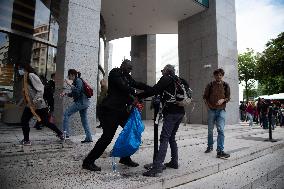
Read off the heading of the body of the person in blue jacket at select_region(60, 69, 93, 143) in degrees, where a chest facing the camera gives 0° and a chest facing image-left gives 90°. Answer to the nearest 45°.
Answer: approximately 90°

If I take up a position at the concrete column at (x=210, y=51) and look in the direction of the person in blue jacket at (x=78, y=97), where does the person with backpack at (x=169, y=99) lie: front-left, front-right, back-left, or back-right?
front-left

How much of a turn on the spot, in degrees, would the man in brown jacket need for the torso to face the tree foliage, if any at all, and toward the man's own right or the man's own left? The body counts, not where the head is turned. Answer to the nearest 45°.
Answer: approximately 180°

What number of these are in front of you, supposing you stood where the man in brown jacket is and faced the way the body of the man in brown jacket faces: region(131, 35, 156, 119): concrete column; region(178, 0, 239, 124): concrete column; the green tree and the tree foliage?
0

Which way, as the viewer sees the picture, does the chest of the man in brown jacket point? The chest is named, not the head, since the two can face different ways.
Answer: toward the camera

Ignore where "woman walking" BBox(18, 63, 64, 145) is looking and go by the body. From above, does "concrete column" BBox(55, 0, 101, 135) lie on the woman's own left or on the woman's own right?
on the woman's own right

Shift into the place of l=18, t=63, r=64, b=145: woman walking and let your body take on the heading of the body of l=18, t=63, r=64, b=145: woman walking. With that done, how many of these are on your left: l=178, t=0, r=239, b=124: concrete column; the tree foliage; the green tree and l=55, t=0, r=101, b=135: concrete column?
0

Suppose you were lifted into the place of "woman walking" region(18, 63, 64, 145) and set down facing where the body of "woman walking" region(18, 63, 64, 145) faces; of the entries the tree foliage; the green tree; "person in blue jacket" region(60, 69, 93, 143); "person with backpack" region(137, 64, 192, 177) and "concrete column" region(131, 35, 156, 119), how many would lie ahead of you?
0

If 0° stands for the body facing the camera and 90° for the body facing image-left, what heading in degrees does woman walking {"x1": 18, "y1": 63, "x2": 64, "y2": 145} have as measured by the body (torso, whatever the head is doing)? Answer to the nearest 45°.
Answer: approximately 90°

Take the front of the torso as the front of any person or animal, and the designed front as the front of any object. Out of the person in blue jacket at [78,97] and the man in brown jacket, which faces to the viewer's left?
the person in blue jacket

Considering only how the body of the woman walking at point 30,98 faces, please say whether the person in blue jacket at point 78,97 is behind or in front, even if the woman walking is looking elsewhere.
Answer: behind

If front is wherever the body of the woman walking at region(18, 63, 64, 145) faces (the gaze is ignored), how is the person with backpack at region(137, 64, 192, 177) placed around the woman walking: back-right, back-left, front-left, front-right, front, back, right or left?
back-left

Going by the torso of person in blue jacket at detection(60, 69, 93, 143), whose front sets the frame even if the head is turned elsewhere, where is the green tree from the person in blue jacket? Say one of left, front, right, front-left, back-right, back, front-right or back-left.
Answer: back-right
